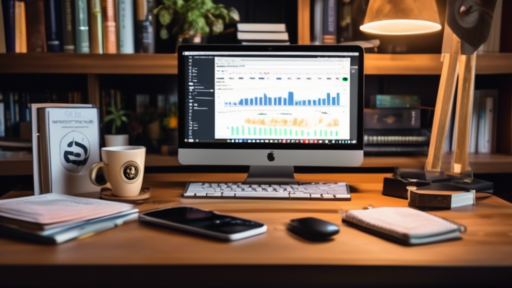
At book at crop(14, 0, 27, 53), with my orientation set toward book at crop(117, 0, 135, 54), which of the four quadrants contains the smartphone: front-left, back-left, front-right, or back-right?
front-right

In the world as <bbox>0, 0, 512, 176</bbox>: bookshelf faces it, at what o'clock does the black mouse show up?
The black mouse is roughly at 11 o'clock from the bookshelf.

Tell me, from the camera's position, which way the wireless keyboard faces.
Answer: facing the viewer

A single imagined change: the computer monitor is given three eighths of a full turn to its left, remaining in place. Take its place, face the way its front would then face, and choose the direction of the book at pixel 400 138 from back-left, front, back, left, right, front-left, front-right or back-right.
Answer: front

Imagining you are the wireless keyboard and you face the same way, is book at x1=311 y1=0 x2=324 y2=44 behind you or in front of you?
behind

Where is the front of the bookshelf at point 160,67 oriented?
toward the camera

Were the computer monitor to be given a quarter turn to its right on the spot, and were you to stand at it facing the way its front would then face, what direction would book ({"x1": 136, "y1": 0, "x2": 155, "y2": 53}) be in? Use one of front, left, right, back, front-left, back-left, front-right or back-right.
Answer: front-right

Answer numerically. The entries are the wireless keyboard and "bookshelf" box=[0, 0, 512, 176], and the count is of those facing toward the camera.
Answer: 2

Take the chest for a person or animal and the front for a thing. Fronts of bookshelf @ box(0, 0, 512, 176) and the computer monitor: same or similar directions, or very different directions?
same or similar directions
